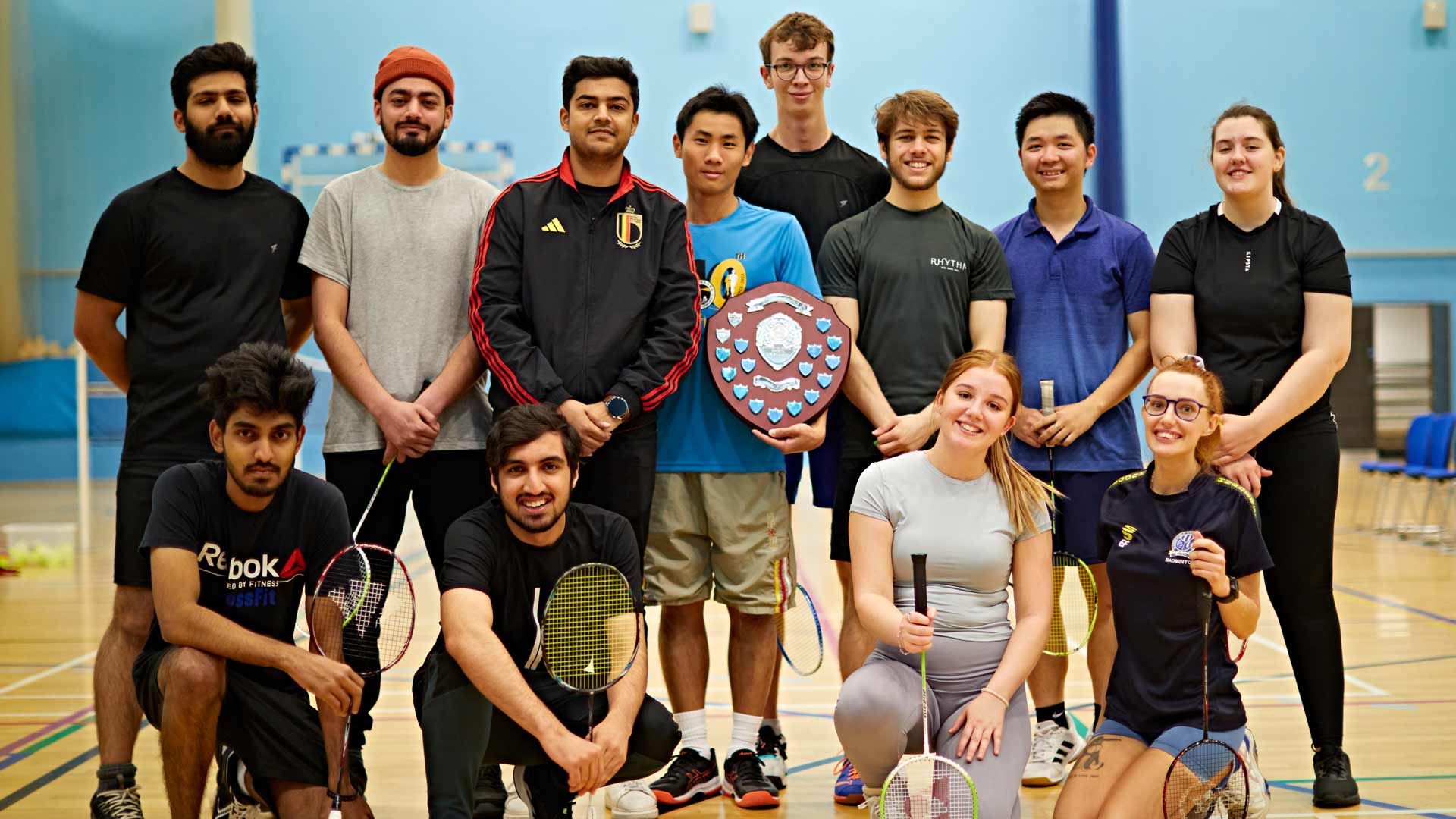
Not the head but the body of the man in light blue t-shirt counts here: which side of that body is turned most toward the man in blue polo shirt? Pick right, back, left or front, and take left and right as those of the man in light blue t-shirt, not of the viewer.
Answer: left

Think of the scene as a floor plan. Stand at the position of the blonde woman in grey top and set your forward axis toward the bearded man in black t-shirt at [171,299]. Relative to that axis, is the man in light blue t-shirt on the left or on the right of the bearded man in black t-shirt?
right

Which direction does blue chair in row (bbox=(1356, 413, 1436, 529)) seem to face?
to the viewer's left

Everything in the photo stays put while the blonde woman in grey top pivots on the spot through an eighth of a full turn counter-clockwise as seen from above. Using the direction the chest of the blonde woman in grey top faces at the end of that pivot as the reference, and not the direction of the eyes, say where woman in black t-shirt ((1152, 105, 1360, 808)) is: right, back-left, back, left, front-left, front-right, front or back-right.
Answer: left

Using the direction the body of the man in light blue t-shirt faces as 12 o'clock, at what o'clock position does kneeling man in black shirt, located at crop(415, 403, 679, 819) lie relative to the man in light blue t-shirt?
The kneeling man in black shirt is roughly at 1 o'clock from the man in light blue t-shirt.

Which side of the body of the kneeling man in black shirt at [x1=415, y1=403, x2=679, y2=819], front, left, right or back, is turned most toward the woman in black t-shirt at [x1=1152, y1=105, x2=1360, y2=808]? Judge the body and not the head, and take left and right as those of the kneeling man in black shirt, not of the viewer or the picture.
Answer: left

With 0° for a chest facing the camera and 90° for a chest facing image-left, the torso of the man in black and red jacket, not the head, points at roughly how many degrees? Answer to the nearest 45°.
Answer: approximately 0°

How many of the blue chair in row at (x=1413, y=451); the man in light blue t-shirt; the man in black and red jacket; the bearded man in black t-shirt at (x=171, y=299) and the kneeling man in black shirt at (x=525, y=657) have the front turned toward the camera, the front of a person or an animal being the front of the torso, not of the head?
4

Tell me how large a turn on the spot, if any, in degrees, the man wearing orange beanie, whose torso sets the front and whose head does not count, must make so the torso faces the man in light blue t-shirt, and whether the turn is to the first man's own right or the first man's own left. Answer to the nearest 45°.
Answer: approximately 90° to the first man's own left

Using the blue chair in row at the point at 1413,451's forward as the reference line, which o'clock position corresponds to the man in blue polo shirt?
The man in blue polo shirt is roughly at 9 o'clock from the blue chair in row.
